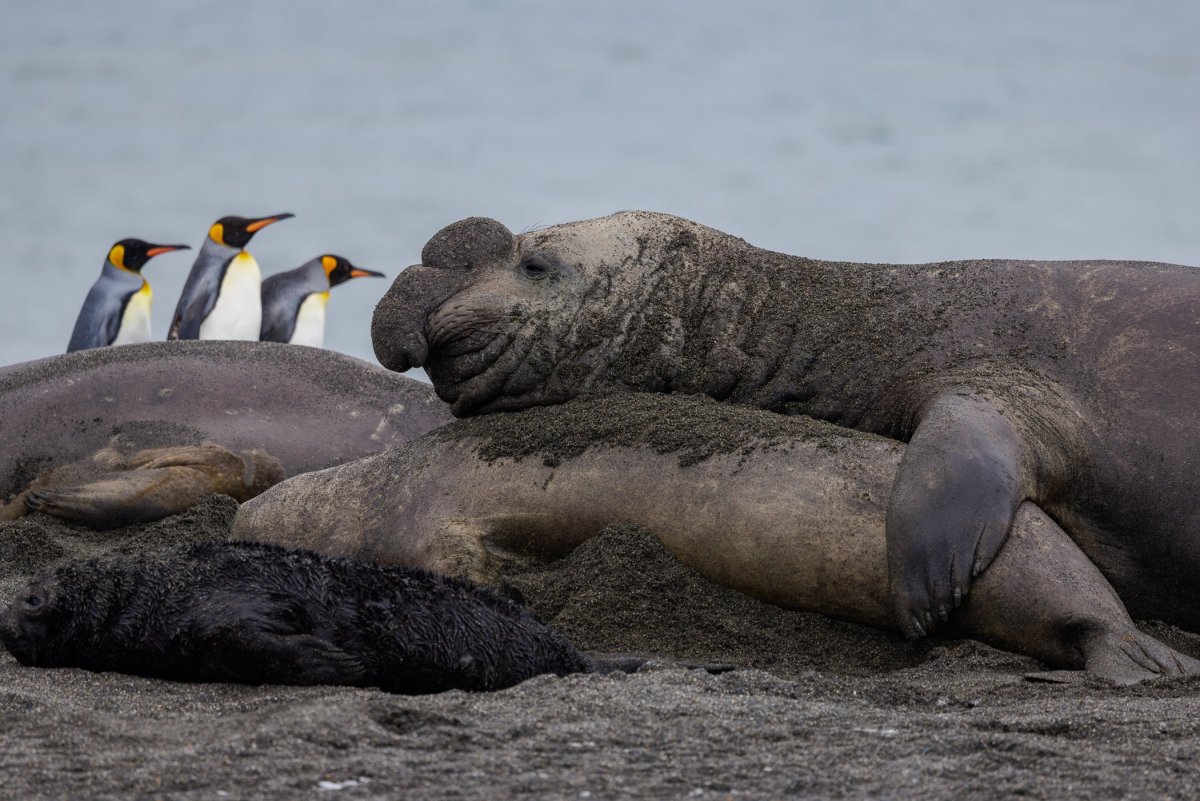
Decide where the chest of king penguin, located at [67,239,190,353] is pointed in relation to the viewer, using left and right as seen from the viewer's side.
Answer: facing to the right of the viewer

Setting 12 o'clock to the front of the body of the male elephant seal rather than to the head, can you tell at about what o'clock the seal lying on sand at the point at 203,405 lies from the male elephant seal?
The seal lying on sand is roughly at 1 o'clock from the male elephant seal.

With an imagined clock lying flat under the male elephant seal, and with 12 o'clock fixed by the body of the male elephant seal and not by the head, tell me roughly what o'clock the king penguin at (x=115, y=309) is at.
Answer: The king penguin is roughly at 2 o'clock from the male elephant seal.

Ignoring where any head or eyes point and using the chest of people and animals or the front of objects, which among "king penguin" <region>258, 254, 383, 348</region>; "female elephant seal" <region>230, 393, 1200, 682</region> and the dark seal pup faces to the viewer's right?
the king penguin

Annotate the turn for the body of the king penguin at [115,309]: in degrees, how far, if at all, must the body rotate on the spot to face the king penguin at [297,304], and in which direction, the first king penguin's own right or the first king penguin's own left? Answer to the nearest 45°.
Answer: approximately 45° to the first king penguin's own left

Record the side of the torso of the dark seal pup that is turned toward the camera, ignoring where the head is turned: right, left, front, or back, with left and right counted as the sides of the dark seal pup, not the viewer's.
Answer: left

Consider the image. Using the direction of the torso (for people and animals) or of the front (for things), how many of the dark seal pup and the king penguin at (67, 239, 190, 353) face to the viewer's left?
1

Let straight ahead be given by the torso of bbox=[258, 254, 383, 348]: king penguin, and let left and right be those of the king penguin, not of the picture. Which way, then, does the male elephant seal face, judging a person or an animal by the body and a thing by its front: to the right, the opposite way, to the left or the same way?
the opposite way

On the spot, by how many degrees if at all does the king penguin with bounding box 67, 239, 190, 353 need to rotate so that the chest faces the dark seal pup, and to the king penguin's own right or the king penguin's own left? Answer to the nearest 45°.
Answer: approximately 90° to the king penguin's own right

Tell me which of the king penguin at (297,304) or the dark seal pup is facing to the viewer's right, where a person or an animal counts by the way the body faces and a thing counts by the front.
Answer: the king penguin

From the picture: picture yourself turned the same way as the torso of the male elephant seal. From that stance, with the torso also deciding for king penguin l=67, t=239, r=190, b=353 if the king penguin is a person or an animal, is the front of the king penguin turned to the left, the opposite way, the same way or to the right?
the opposite way
